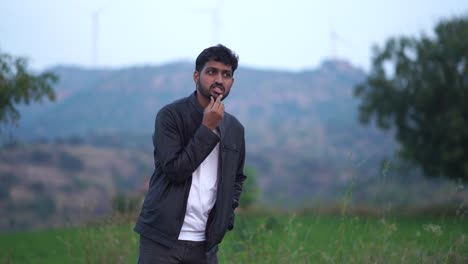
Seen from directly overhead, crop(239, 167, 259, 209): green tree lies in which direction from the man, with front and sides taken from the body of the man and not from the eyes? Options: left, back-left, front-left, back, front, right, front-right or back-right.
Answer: back-left

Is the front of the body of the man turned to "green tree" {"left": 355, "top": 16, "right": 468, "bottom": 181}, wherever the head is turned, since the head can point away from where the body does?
no

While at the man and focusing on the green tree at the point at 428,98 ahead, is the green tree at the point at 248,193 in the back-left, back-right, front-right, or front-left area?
front-left

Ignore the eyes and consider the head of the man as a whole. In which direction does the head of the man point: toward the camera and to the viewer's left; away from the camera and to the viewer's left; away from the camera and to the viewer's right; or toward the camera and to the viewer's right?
toward the camera and to the viewer's right

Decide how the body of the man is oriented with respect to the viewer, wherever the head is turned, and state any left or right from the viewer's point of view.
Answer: facing the viewer and to the right of the viewer

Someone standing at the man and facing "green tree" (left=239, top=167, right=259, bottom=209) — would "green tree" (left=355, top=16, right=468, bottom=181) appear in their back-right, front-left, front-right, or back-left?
front-right
